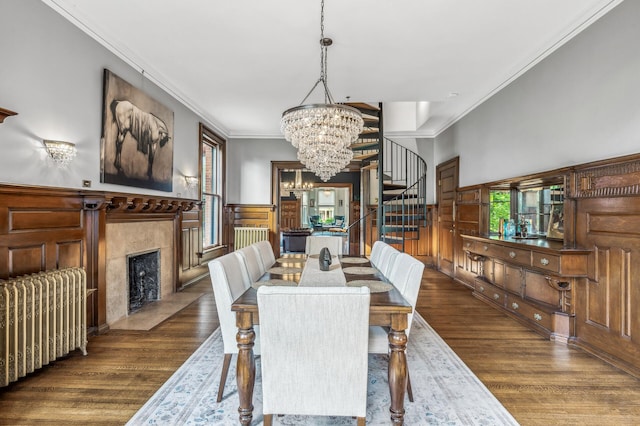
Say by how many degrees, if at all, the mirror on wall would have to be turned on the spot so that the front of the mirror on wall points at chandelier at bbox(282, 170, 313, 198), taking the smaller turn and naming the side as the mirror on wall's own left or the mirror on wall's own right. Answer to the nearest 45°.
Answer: approximately 90° to the mirror on wall's own right

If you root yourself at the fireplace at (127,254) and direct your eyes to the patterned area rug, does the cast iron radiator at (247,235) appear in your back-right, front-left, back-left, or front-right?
back-left

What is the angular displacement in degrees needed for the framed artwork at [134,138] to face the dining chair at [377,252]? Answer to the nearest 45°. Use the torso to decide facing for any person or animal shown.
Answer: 0° — it already faces it

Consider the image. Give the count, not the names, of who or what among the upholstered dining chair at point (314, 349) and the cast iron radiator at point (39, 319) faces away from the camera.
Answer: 1

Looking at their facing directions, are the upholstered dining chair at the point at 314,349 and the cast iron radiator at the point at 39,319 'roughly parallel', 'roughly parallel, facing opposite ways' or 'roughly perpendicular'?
roughly perpendicular

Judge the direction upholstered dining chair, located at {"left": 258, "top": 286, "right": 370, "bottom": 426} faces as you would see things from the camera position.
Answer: facing away from the viewer

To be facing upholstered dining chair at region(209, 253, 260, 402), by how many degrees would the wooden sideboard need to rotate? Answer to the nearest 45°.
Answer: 0° — it already faces it

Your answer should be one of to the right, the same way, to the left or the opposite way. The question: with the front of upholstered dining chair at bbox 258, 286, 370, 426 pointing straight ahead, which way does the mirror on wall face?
to the left
